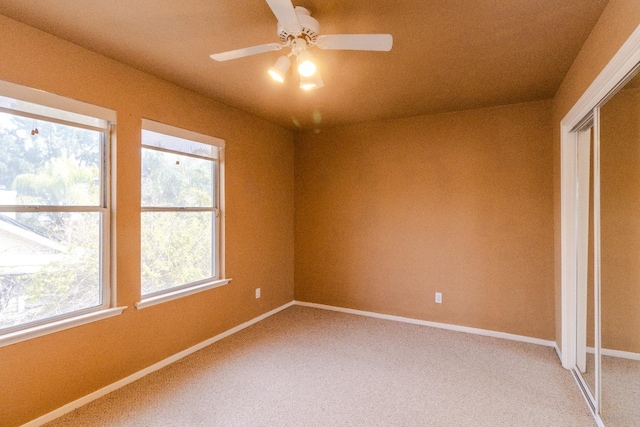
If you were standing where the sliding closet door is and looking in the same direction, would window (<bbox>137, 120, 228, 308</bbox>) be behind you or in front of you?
in front

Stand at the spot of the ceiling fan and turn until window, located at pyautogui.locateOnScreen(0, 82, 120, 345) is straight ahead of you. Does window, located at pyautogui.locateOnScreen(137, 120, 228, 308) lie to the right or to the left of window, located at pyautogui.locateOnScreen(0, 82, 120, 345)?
right

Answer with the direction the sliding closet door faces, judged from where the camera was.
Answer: facing to the left of the viewer

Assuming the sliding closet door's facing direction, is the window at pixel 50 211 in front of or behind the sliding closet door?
in front

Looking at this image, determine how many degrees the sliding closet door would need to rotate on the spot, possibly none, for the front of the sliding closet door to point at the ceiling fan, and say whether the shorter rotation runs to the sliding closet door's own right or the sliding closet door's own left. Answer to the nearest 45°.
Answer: approximately 45° to the sliding closet door's own left
